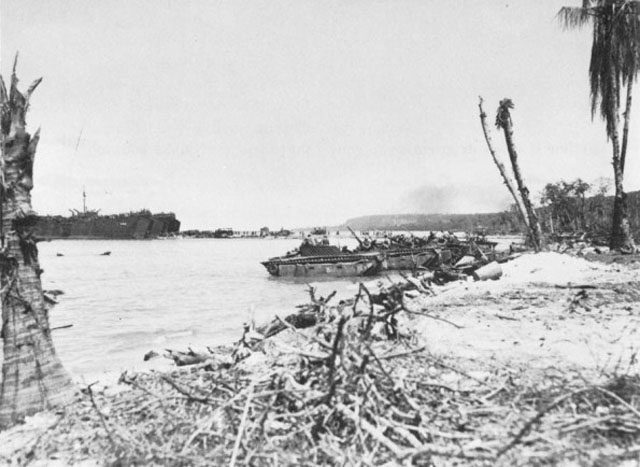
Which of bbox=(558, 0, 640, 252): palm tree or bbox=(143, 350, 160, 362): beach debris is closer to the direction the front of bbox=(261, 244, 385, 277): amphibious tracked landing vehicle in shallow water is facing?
the beach debris

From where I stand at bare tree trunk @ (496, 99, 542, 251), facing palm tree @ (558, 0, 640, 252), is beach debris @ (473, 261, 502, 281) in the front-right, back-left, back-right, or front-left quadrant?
back-right

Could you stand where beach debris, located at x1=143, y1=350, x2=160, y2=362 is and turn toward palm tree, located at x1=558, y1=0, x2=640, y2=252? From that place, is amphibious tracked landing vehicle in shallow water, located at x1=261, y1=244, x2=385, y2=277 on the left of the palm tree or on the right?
left

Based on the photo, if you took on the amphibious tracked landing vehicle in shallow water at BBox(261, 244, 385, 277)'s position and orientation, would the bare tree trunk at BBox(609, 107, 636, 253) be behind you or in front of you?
behind

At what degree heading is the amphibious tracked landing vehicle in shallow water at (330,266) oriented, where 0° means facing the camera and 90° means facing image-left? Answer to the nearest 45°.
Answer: approximately 90°

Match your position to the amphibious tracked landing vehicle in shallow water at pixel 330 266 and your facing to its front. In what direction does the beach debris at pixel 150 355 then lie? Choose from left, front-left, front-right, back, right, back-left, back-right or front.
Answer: left

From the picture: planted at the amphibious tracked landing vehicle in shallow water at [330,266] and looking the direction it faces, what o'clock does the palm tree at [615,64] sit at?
The palm tree is roughly at 7 o'clock from the amphibious tracked landing vehicle in shallow water.

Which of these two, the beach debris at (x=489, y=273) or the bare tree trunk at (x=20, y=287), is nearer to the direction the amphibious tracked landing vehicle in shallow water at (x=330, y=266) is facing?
the bare tree trunk
